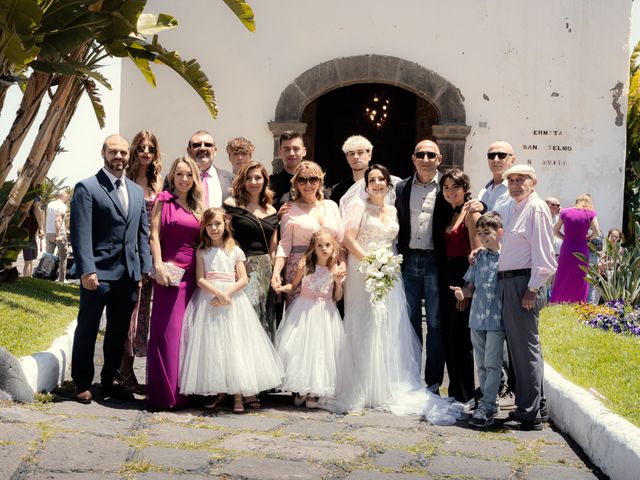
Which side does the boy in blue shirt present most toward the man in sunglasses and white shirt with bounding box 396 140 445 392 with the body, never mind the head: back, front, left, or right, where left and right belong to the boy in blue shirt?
right

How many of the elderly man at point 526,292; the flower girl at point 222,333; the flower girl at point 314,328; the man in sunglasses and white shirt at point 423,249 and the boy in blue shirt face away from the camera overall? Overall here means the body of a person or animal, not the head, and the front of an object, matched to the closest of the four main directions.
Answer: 0

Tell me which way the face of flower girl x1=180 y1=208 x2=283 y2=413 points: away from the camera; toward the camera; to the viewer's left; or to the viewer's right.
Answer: toward the camera

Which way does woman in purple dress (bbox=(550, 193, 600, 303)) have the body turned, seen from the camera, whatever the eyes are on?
away from the camera

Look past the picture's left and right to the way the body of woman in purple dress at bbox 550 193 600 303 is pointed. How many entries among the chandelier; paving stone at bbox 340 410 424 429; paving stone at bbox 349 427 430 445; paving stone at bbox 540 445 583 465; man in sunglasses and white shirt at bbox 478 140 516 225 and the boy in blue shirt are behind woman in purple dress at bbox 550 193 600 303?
5

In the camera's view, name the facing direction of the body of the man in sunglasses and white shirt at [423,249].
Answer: toward the camera

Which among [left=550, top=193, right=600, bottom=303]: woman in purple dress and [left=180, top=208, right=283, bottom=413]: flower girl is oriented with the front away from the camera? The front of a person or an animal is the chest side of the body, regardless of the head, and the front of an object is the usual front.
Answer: the woman in purple dress

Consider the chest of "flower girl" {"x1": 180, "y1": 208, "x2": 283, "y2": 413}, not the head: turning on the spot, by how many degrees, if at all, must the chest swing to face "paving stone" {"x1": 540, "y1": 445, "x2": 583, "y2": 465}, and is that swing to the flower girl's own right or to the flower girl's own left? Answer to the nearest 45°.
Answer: approximately 45° to the flower girl's own left

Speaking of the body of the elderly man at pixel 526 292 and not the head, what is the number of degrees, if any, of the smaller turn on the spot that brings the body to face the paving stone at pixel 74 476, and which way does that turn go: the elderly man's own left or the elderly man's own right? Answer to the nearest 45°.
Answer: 0° — they already face it

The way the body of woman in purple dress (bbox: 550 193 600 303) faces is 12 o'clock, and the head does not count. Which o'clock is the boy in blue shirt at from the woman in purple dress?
The boy in blue shirt is roughly at 6 o'clock from the woman in purple dress.

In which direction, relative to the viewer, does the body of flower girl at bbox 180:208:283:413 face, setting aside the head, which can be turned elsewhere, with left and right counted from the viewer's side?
facing the viewer

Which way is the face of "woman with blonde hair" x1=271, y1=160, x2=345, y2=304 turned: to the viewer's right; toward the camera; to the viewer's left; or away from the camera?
toward the camera

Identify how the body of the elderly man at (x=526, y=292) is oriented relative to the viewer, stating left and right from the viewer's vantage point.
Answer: facing the viewer and to the left of the viewer

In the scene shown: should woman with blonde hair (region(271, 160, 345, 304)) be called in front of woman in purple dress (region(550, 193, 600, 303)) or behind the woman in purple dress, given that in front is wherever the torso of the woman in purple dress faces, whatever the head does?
behind

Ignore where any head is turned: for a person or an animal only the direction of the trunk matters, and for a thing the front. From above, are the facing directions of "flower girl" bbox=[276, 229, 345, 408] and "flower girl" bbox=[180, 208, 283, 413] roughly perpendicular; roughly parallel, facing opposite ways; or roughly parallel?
roughly parallel

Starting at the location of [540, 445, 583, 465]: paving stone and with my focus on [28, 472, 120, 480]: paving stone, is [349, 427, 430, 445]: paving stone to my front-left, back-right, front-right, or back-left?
front-right

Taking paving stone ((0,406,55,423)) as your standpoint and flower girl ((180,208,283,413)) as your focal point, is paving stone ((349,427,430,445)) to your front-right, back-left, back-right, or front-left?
front-right

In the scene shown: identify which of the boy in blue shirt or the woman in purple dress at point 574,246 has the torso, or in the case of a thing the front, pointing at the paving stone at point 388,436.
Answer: the boy in blue shirt
